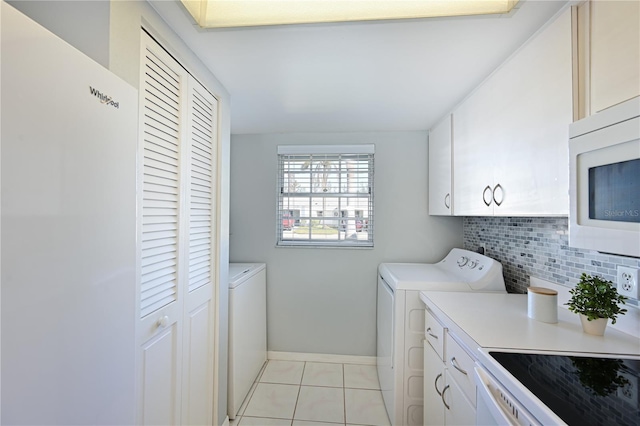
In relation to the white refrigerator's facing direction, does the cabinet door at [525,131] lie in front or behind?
in front

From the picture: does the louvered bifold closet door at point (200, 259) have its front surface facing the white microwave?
yes

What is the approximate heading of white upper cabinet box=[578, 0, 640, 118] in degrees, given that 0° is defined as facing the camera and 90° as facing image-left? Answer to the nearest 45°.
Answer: approximately 45°

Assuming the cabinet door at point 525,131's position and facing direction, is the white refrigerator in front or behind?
in front

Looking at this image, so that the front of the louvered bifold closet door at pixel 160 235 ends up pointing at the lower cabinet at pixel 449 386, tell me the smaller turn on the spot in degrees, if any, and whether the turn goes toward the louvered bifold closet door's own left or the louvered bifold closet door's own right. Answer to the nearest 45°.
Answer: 0° — it already faces it

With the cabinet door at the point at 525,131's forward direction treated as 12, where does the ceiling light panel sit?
The ceiling light panel is roughly at 12 o'clock from the cabinet door.

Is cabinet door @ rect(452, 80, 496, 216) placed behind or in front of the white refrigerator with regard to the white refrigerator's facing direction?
in front

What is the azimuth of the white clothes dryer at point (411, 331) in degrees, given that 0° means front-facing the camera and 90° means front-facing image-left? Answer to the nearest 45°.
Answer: approximately 90°

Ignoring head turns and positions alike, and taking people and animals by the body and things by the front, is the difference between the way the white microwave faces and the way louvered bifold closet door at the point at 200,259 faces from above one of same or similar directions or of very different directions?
very different directions

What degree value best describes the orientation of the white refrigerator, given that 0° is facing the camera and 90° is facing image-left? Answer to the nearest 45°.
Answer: approximately 315°

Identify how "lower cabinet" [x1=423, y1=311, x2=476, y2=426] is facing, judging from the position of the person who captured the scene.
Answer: facing to the left of the viewer
